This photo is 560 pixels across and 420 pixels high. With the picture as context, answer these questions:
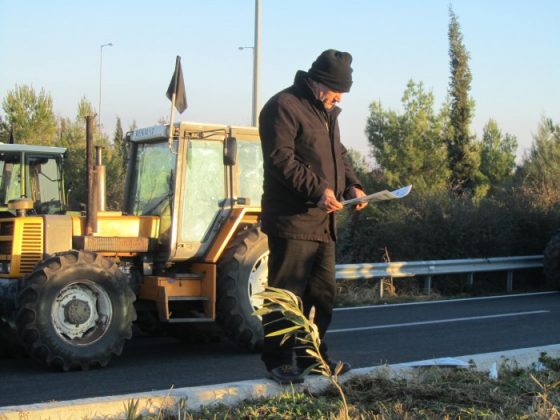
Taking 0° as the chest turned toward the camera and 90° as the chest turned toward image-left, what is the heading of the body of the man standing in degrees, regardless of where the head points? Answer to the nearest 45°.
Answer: approximately 315°

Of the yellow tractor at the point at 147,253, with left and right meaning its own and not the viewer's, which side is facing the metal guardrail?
back

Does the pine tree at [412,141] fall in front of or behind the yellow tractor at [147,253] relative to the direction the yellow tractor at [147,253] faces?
behind

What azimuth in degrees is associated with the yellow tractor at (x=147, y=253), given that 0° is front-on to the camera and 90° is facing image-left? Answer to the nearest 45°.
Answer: approximately 45°
